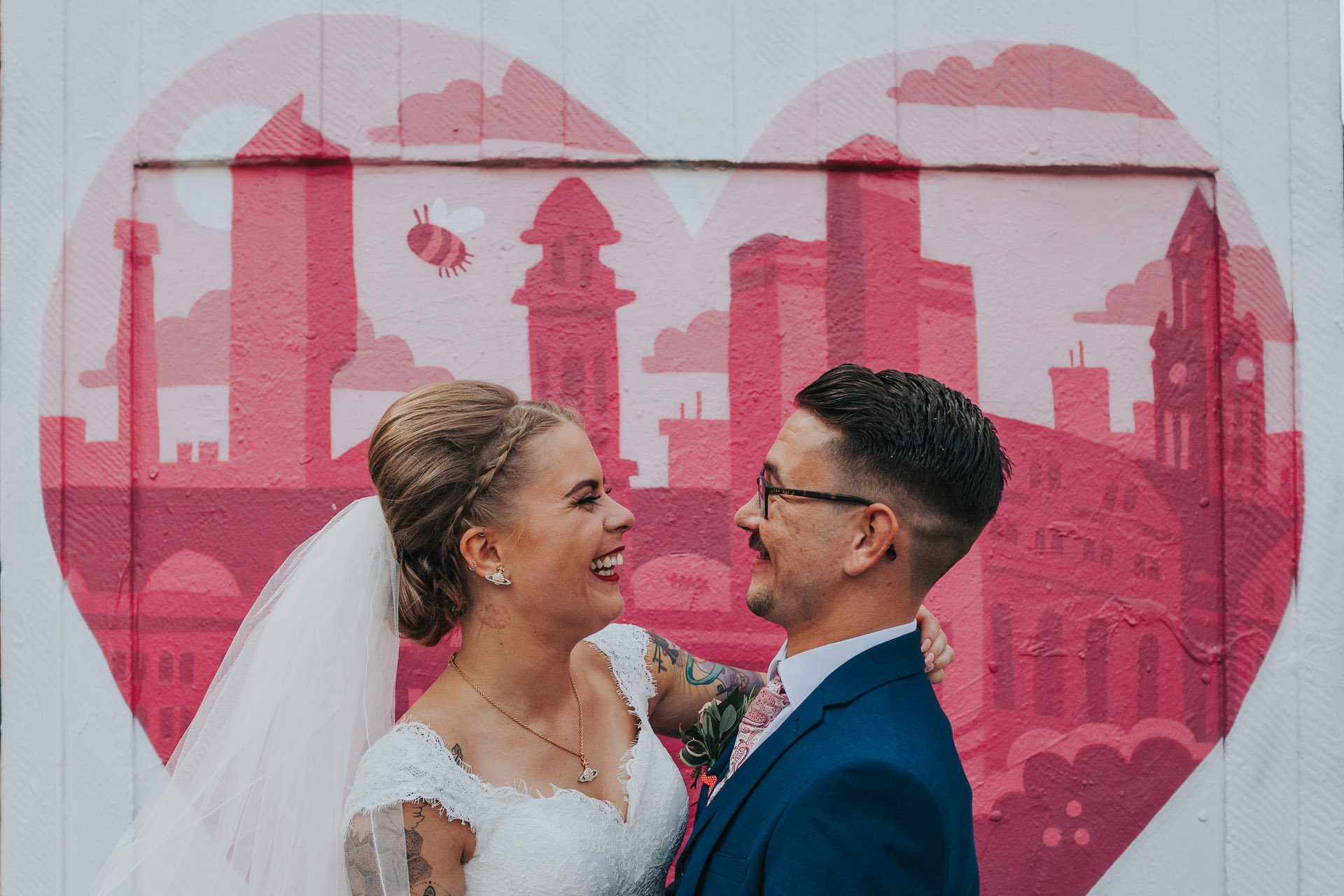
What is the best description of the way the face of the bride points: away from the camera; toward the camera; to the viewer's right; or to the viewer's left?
to the viewer's right

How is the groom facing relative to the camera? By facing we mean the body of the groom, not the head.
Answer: to the viewer's left

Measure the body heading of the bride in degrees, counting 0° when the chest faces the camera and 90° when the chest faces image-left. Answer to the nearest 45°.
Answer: approximately 315°

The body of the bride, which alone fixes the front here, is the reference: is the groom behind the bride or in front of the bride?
in front

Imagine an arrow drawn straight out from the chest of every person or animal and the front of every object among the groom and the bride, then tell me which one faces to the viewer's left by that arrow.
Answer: the groom

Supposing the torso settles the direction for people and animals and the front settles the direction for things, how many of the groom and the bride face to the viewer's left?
1

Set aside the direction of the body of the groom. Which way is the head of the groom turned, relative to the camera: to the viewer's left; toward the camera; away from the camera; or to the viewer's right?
to the viewer's left

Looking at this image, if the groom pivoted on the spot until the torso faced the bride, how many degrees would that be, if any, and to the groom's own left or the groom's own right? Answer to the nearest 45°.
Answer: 0° — they already face them
